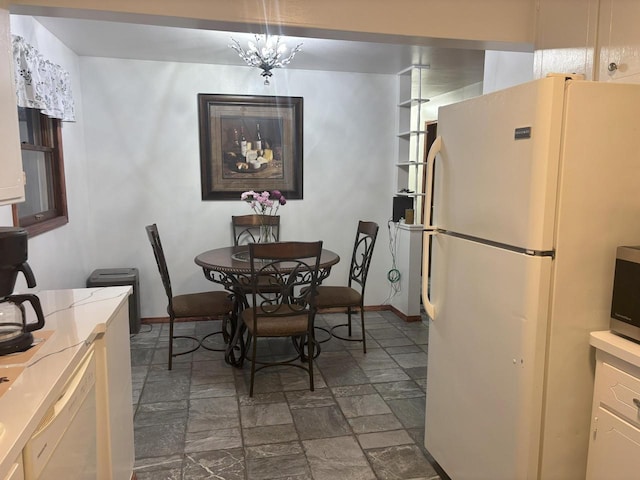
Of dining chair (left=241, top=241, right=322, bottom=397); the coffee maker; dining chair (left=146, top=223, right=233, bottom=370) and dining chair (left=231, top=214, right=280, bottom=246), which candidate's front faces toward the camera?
dining chair (left=231, top=214, right=280, bottom=246)

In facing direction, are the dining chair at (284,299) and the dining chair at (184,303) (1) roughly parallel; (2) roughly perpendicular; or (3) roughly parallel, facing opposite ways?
roughly perpendicular

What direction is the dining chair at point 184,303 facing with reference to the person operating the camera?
facing to the right of the viewer

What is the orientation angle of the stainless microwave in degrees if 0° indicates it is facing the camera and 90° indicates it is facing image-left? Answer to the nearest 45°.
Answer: approximately 45°

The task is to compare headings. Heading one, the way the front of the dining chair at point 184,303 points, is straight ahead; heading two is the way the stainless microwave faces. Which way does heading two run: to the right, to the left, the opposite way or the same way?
the opposite way

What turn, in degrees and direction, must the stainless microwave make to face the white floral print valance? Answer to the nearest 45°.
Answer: approximately 45° to its right

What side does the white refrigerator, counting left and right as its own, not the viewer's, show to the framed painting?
right

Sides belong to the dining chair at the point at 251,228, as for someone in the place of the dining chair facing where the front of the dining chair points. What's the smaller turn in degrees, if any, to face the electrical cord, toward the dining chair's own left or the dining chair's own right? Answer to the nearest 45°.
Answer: approximately 90° to the dining chair's own left

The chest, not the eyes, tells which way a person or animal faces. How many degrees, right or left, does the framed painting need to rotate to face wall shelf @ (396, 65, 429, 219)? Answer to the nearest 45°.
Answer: approximately 90° to its left

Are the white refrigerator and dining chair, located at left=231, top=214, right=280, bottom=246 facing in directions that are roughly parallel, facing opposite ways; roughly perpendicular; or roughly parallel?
roughly perpendicular

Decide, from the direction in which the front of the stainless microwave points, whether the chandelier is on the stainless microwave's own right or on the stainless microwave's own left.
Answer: on the stainless microwave's own right

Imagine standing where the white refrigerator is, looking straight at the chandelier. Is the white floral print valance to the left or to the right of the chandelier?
left

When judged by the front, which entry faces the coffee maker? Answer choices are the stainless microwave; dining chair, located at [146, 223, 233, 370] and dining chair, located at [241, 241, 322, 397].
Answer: the stainless microwave

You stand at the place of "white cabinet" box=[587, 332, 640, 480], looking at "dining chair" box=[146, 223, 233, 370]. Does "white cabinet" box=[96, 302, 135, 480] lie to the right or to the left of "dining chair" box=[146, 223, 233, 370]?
left

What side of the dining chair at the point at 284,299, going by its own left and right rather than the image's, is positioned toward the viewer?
back

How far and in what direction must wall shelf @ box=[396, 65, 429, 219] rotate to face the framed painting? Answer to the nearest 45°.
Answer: approximately 45° to its right
